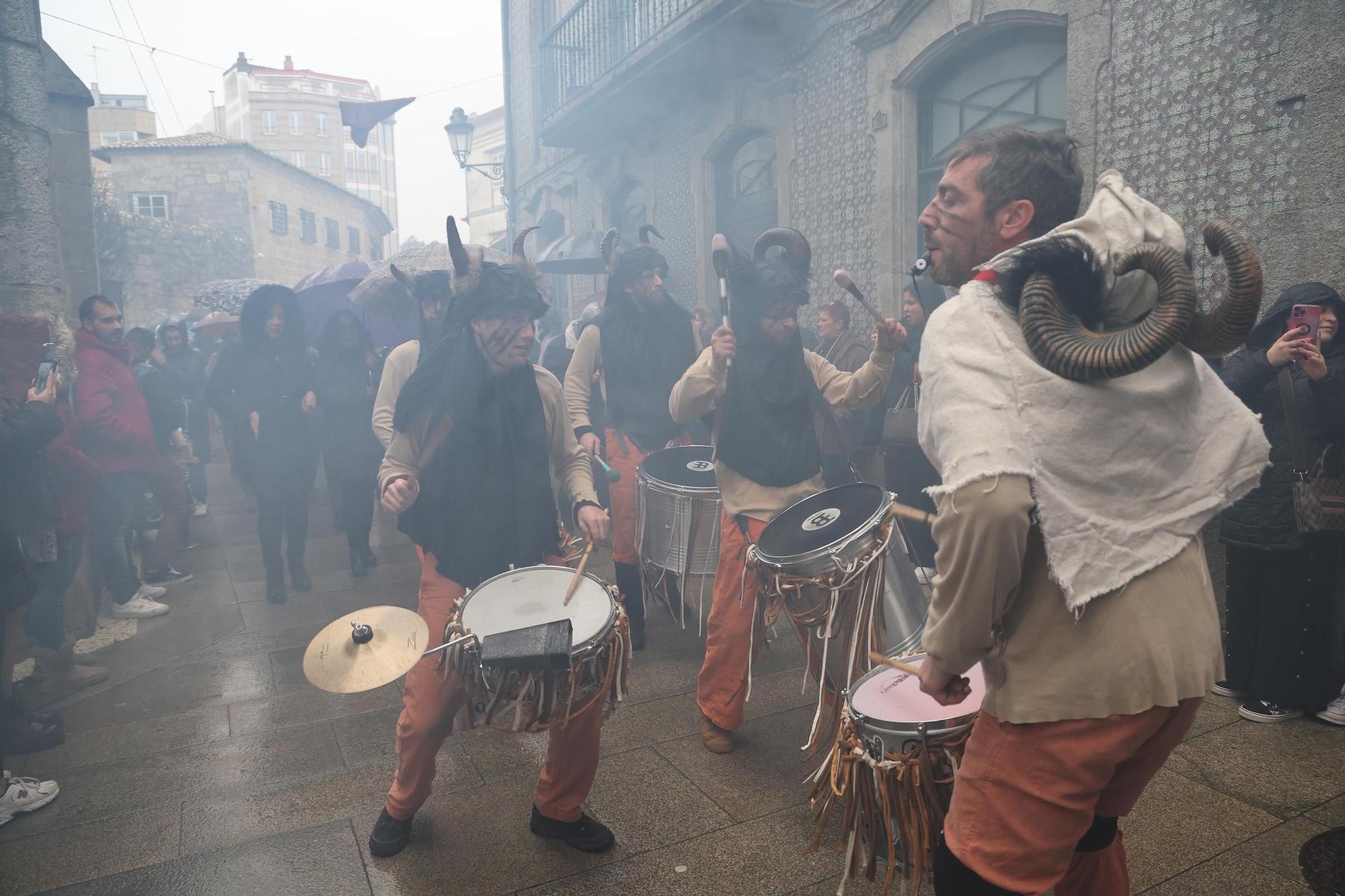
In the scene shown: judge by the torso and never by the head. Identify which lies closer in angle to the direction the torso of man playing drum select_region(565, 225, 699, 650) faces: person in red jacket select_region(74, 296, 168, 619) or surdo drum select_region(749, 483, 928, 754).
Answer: the surdo drum

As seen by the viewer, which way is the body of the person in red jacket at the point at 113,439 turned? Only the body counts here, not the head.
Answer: to the viewer's right

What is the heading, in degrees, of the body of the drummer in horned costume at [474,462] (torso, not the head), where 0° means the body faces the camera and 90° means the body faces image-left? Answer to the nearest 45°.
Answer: approximately 315°

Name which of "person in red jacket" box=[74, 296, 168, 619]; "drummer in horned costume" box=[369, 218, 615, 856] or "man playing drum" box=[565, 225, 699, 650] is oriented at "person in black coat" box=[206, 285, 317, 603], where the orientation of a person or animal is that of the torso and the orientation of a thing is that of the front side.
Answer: the person in red jacket

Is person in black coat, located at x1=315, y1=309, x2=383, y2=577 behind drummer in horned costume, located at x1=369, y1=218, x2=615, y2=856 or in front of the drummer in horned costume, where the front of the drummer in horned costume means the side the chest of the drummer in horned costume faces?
behind

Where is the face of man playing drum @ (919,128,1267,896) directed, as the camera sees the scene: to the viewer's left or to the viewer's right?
to the viewer's left

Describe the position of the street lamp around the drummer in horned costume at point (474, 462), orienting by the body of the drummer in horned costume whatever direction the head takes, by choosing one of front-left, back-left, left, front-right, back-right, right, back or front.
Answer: back-left

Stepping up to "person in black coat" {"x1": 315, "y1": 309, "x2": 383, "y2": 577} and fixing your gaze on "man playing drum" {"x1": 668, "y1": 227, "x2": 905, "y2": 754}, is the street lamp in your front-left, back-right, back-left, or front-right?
back-left

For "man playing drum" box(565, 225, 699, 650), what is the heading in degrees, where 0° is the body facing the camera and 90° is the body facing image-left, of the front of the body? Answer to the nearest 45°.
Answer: approximately 315°
